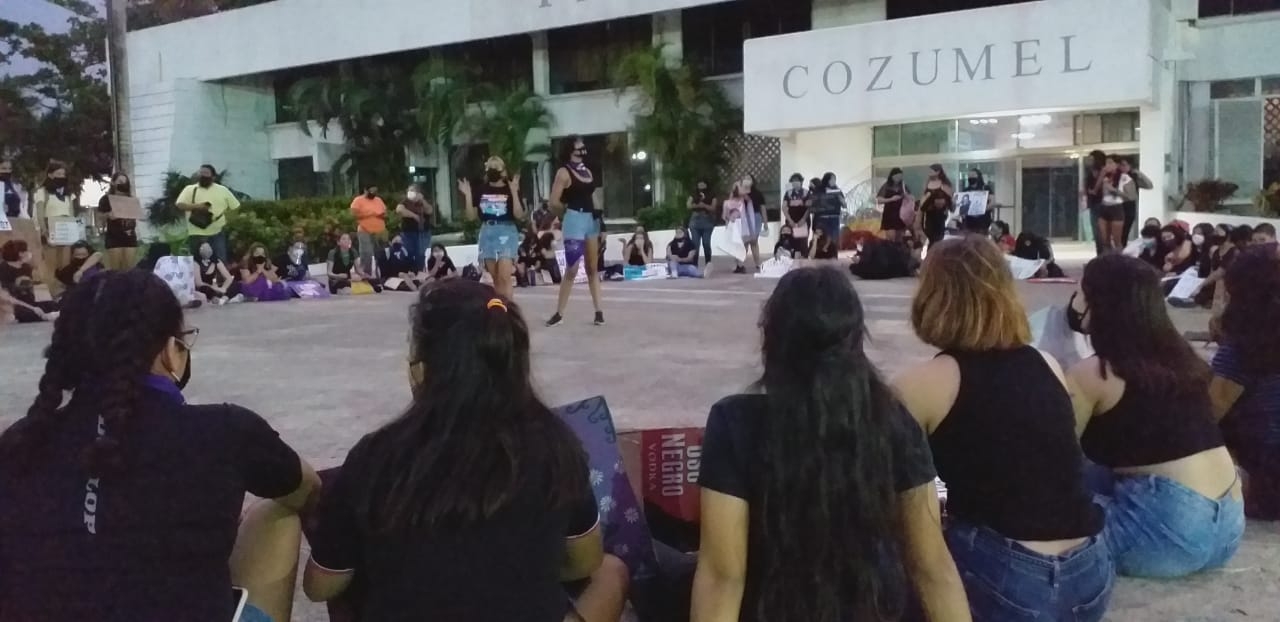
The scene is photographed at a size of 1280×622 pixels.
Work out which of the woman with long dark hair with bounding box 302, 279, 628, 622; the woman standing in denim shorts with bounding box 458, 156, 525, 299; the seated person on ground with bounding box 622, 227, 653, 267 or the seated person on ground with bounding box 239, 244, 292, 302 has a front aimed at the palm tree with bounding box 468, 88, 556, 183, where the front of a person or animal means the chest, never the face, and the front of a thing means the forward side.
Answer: the woman with long dark hair

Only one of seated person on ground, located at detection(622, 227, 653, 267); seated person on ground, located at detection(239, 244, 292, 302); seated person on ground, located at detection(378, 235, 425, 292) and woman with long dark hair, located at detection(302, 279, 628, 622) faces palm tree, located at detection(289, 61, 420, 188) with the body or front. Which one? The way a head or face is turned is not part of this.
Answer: the woman with long dark hair

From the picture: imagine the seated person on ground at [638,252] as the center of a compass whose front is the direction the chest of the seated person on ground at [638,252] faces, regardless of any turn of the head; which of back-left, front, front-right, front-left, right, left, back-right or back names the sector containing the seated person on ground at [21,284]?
front-right

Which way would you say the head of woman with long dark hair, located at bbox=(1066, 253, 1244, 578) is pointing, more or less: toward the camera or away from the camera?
away from the camera

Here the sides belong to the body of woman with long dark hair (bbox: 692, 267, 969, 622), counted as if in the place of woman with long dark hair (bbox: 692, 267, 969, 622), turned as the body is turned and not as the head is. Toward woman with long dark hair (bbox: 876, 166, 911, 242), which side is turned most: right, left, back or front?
front

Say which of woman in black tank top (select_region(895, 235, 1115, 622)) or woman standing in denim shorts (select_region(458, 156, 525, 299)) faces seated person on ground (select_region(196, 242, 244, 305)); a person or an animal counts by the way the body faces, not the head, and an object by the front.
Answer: the woman in black tank top

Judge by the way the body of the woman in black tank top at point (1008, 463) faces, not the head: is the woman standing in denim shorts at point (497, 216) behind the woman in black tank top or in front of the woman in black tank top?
in front

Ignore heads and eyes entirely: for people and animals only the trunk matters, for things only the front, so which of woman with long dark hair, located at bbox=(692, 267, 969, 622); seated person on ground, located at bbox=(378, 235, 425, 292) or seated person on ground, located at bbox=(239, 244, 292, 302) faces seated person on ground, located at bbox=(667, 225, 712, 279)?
the woman with long dark hair

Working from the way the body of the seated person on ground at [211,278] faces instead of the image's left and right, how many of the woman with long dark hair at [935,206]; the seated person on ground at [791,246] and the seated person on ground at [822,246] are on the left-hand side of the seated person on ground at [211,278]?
3

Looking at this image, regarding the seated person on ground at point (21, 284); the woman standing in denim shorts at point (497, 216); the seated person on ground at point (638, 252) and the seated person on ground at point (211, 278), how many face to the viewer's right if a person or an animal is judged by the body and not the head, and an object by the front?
1

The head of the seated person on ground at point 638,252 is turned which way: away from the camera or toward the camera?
toward the camera

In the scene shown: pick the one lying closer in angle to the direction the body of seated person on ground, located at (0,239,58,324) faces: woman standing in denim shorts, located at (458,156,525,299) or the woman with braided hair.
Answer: the woman standing in denim shorts

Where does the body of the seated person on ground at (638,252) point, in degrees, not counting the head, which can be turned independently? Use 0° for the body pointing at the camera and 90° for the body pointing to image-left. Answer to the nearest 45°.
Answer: approximately 0°

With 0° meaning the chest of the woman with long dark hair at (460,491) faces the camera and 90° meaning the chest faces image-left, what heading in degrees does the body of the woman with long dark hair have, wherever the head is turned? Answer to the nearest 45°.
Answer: approximately 180°

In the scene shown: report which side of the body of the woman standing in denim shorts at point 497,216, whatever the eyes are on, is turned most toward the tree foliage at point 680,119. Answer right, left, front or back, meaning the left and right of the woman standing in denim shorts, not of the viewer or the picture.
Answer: back

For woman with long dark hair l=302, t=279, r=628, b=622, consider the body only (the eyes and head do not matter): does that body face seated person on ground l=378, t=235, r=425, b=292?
yes

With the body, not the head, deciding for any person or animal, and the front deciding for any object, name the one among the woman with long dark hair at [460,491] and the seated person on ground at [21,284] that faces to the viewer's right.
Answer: the seated person on ground

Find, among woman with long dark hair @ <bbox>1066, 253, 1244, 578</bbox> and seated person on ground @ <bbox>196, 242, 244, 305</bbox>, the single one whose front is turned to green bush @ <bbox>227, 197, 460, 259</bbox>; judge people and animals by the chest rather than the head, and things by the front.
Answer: the woman with long dark hair

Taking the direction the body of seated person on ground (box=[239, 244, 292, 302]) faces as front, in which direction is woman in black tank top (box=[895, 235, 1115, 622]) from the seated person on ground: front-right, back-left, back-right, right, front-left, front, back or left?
front
